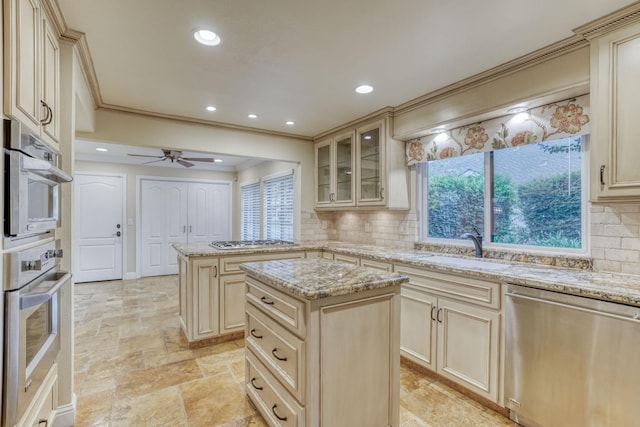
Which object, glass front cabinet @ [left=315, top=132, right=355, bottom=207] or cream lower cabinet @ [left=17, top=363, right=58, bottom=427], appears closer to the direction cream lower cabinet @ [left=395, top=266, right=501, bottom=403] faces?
the cream lower cabinet

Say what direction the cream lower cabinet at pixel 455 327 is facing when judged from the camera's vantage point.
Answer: facing the viewer and to the left of the viewer

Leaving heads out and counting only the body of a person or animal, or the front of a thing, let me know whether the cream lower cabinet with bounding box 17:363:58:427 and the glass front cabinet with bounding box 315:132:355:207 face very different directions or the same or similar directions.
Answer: very different directions

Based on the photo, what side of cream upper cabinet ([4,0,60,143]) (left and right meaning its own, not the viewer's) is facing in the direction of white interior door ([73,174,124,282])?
left

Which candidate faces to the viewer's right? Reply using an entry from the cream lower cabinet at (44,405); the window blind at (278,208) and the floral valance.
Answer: the cream lower cabinet

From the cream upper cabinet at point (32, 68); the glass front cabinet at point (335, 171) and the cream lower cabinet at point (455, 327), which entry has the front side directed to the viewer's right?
the cream upper cabinet

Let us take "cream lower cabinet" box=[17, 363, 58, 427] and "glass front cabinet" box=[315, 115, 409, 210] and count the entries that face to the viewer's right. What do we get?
1

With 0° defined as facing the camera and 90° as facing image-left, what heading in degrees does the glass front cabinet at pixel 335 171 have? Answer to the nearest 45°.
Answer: approximately 45°

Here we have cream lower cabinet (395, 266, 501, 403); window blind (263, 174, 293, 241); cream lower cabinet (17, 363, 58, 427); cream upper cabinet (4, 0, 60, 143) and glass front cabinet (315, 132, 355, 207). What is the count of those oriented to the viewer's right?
2

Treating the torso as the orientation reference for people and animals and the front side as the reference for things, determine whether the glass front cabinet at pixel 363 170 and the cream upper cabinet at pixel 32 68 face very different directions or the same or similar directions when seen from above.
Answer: very different directions

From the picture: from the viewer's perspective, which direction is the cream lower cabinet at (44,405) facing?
to the viewer's right

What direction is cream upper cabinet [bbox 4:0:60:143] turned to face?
to the viewer's right
